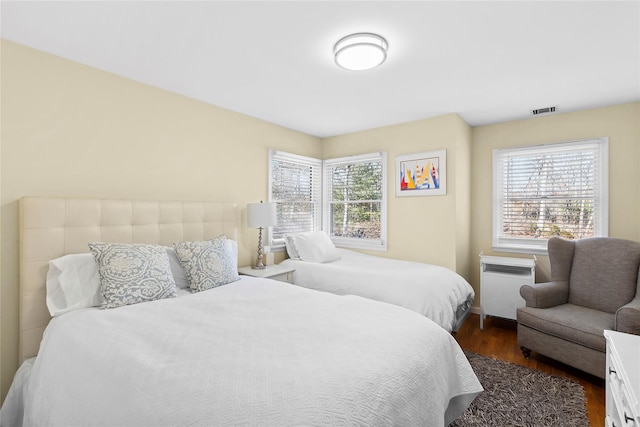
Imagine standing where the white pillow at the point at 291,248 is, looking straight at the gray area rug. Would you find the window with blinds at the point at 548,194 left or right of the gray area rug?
left

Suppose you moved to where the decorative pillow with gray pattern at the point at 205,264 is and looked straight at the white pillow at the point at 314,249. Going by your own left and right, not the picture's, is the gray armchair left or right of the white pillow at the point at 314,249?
right

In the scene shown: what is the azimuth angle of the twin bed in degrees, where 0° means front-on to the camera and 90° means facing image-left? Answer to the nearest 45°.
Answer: approximately 315°

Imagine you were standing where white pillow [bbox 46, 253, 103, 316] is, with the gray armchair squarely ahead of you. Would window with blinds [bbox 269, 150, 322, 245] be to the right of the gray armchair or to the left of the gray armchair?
left

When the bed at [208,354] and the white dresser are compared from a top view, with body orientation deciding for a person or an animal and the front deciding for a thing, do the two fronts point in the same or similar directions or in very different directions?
very different directions

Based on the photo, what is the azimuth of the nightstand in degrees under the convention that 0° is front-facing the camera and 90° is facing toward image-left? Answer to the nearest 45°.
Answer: approximately 315°

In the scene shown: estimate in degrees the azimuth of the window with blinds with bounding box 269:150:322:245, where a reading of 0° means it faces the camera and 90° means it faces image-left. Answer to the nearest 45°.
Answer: approximately 315°

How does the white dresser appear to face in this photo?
to the viewer's left
